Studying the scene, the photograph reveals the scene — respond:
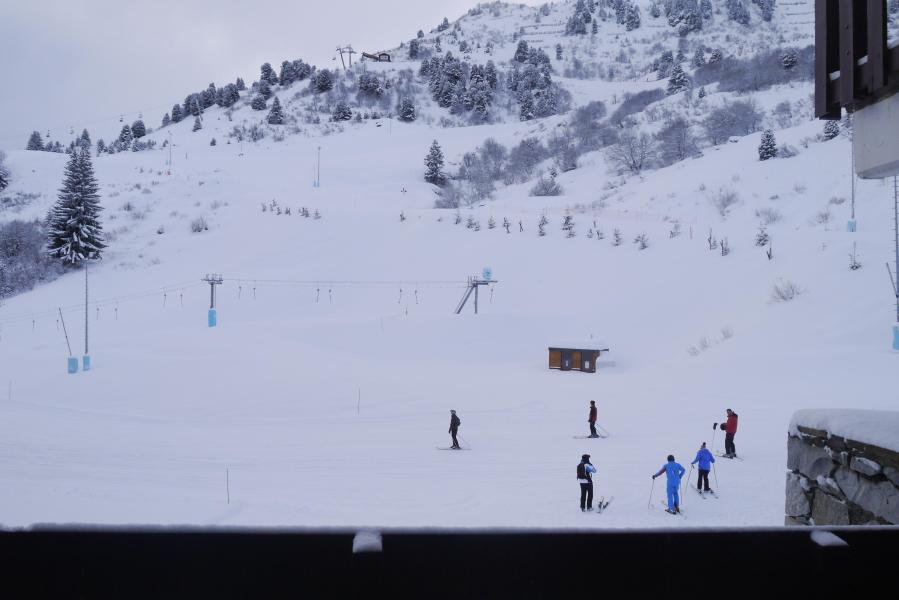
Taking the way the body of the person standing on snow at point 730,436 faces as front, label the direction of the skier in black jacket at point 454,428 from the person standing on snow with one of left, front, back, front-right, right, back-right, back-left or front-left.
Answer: front

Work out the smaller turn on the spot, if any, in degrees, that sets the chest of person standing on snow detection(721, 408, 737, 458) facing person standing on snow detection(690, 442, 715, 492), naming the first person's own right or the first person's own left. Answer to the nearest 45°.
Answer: approximately 90° to the first person's own left

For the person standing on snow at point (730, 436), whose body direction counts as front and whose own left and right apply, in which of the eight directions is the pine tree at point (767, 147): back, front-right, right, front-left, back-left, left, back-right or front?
right

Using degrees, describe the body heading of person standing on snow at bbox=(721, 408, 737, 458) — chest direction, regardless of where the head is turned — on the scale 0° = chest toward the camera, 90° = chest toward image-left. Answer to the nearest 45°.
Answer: approximately 90°

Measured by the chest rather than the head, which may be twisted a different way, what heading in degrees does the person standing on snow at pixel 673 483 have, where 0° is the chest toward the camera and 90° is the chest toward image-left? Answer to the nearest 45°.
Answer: approximately 180°

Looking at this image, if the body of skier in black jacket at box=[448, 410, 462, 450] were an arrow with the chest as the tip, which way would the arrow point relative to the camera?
to the viewer's left

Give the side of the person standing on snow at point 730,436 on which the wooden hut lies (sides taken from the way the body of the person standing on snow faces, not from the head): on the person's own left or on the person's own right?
on the person's own right

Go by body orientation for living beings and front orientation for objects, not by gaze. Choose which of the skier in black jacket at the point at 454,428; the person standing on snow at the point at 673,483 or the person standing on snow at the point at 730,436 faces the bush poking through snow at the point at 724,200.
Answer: the person standing on snow at the point at 673,483

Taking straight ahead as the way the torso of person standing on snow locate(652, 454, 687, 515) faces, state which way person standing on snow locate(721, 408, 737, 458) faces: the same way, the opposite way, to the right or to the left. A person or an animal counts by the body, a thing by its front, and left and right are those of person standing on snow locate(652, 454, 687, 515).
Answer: to the left

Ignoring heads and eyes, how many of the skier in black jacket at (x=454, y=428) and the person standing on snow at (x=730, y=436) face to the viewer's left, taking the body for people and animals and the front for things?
2

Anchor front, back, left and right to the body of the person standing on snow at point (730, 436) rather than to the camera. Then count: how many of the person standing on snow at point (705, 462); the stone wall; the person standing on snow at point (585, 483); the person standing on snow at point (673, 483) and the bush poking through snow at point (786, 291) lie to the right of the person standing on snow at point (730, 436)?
1

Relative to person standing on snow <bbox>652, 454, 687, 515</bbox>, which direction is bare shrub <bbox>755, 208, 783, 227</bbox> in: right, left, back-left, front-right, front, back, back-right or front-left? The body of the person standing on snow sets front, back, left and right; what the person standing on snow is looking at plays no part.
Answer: front
